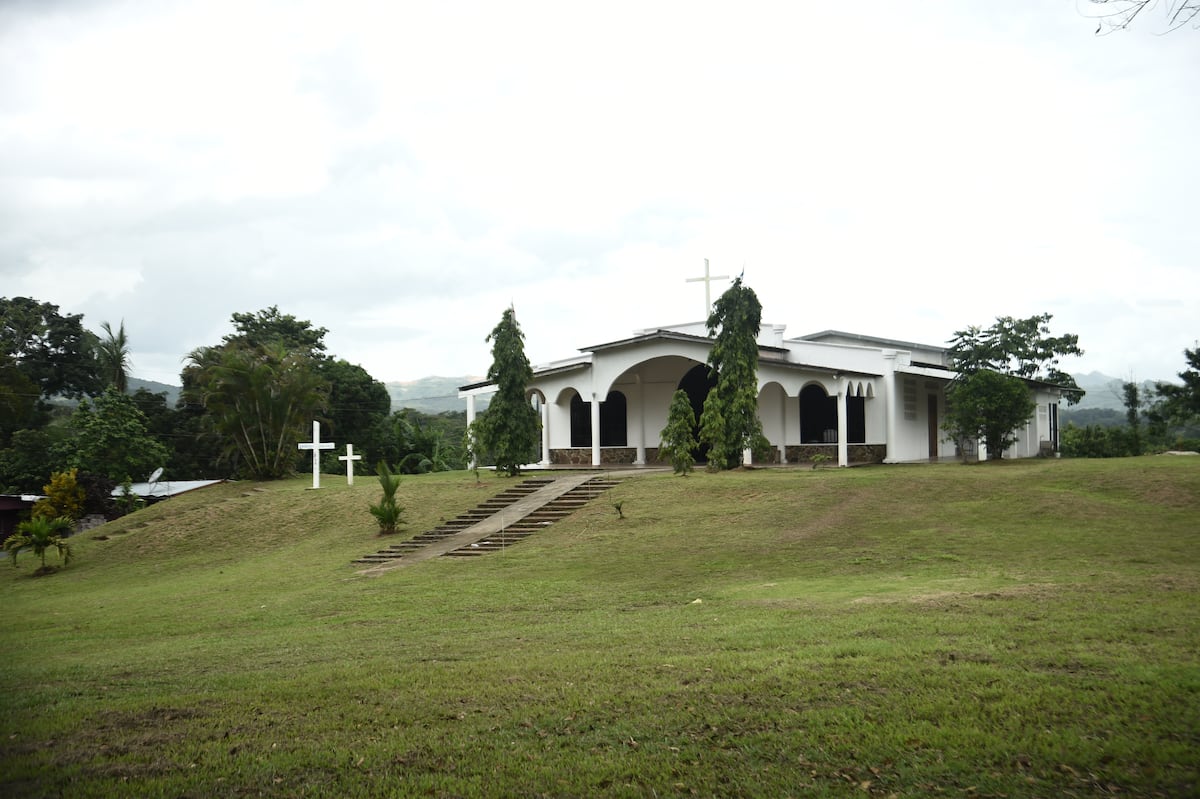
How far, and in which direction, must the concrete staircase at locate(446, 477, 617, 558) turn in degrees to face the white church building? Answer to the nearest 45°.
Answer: approximately 180°

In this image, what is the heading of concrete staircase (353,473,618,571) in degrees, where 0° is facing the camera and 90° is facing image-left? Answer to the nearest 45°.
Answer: approximately 45°

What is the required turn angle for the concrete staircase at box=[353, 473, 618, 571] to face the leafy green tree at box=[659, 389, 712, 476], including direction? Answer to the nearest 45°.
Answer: approximately 180°

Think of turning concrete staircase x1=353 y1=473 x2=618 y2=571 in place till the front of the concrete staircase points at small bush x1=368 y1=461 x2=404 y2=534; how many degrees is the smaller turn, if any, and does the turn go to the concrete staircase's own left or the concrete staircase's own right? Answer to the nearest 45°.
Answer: approximately 45° to the concrete staircase's own right

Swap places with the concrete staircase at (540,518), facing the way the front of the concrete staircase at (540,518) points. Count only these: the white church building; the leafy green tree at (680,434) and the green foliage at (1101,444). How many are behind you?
3

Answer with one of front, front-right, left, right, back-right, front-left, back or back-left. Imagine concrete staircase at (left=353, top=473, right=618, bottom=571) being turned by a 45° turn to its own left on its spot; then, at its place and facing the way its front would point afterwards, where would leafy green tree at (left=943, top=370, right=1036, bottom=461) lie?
left

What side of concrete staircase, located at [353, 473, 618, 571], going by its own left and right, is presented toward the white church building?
back

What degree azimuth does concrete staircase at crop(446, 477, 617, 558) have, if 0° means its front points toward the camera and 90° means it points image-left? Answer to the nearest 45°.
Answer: approximately 45°

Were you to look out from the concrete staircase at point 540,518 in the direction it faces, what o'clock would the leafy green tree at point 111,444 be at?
The leafy green tree is roughly at 3 o'clock from the concrete staircase.

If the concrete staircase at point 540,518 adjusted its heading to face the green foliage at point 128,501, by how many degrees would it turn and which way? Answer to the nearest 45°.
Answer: approximately 90° to its right

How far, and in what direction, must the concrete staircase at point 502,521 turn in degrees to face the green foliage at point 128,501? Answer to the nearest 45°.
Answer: approximately 90° to its right

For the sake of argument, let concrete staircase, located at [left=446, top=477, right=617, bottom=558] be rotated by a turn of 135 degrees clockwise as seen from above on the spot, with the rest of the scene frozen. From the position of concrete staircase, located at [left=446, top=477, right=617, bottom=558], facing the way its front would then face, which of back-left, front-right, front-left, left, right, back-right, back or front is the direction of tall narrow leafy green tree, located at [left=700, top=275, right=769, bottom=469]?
front-right
